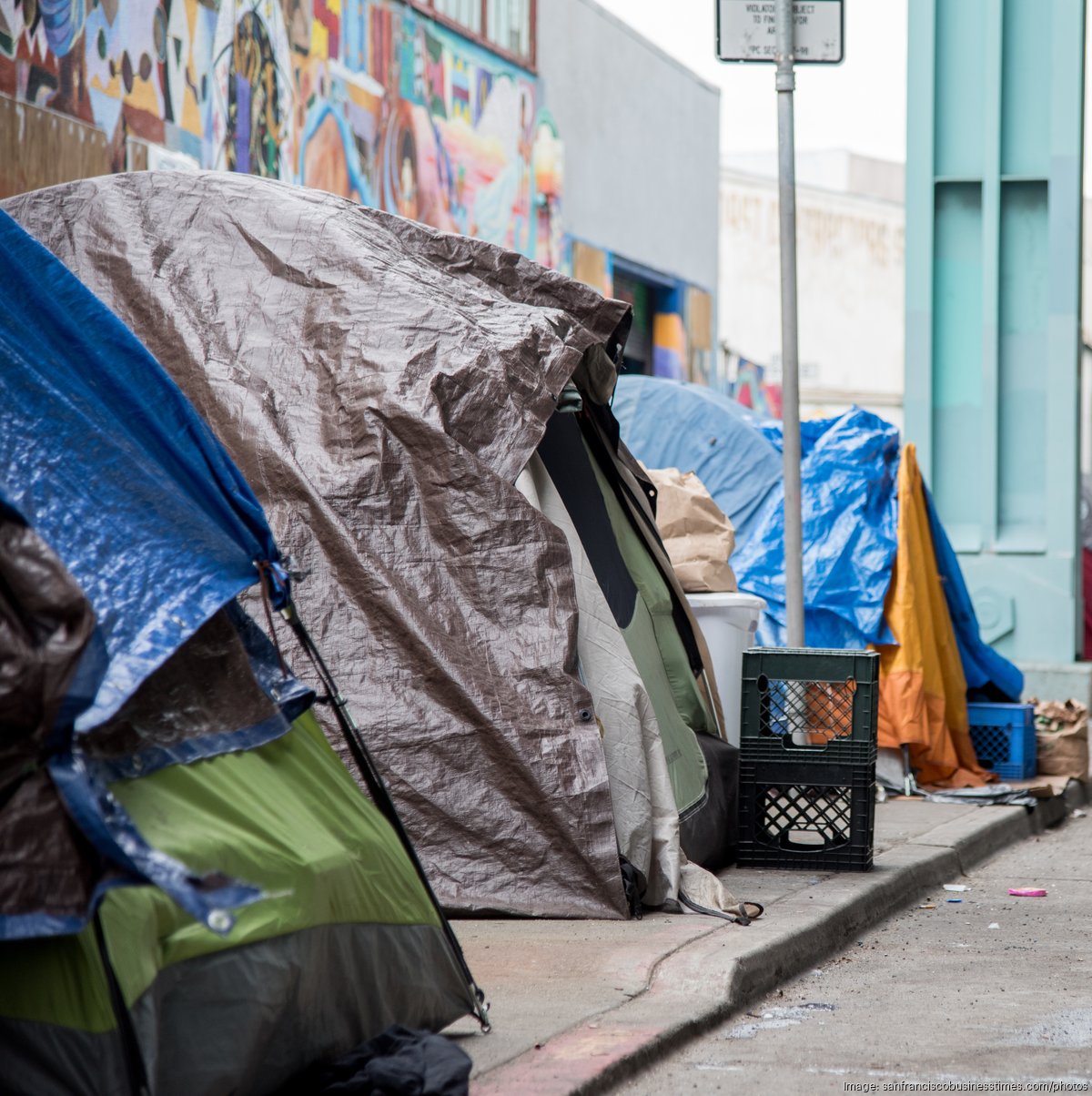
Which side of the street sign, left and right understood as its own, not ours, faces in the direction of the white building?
back

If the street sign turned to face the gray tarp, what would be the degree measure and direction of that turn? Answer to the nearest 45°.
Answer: approximately 45° to its right

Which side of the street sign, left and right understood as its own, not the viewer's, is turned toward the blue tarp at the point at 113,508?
front

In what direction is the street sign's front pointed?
toward the camera

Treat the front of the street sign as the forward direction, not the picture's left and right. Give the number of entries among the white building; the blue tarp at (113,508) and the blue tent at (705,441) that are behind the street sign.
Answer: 2

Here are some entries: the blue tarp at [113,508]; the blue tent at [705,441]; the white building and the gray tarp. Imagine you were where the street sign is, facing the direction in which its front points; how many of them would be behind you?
2

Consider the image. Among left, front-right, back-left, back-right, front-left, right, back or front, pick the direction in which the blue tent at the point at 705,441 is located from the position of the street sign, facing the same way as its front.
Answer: back

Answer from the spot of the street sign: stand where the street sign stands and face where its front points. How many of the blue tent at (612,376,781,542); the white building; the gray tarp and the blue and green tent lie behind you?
2

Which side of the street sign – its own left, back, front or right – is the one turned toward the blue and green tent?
front

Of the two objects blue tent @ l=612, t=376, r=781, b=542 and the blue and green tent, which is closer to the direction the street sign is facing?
the blue and green tent
